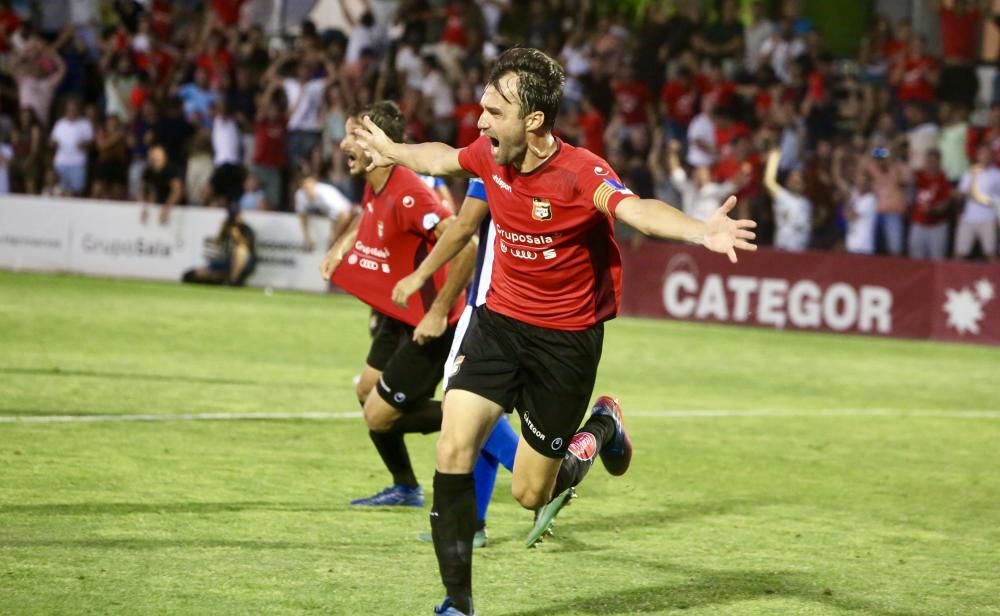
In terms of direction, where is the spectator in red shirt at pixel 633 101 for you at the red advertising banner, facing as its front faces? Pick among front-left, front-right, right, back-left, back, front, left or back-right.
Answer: back-right

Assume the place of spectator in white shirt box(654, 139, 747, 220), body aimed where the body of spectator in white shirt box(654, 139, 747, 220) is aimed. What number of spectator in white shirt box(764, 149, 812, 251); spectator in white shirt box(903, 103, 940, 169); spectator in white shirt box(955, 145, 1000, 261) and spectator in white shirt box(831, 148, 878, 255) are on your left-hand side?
4

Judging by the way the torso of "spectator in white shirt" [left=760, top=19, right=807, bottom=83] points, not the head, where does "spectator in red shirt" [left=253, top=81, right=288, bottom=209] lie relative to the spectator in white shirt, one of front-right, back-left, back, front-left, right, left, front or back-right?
right

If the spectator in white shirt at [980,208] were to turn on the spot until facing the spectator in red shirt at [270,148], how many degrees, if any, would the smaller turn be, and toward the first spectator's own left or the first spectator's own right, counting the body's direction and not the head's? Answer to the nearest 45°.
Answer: approximately 90° to the first spectator's own right

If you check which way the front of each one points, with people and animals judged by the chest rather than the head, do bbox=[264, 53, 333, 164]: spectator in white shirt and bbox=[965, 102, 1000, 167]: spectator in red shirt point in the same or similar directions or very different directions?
same or similar directions

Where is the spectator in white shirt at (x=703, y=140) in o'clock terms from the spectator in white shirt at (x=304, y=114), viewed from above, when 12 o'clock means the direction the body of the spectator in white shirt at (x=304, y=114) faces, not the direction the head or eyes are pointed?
the spectator in white shirt at (x=703, y=140) is roughly at 10 o'clock from the spectator in white shirt at (x=304, y=114).

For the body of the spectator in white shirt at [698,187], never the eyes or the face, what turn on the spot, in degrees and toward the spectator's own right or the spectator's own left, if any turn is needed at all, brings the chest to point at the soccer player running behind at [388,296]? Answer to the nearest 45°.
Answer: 0° — they already face them

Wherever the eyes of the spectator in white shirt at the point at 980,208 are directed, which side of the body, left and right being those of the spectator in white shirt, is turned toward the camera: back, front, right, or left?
front

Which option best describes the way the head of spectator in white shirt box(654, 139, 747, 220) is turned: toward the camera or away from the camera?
toward the camera

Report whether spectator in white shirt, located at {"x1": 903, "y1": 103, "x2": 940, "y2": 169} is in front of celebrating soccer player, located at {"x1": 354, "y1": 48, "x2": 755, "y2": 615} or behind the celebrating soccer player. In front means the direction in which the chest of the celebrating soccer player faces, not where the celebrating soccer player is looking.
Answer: behind

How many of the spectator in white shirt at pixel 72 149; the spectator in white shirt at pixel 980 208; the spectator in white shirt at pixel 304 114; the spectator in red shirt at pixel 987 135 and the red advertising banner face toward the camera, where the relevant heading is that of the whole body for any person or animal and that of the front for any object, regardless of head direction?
5

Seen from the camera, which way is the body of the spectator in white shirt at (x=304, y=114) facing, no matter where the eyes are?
toward the camera

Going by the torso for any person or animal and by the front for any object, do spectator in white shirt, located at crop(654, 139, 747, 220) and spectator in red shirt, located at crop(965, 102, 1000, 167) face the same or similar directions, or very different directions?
same or similar directions

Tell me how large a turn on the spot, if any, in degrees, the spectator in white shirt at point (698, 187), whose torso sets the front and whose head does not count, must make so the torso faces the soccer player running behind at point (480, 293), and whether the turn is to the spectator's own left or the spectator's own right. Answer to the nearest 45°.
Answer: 0° — they already face them

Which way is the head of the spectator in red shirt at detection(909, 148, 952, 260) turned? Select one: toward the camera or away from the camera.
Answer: toward the camera

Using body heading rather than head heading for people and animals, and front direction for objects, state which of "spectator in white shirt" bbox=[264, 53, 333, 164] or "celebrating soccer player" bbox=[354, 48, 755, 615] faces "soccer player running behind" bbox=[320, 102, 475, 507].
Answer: the spectator in white shirt

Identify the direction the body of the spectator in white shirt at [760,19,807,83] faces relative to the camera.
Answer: toward the camera

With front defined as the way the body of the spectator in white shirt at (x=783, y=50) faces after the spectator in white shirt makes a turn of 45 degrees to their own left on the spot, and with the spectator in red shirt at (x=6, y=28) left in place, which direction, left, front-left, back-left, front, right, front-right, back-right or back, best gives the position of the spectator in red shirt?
back-right
